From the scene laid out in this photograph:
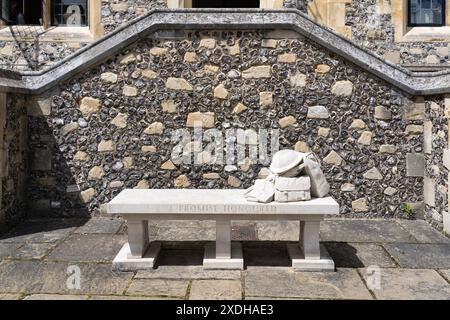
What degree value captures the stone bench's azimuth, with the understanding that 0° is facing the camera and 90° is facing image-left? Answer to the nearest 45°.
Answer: approximately 0°
